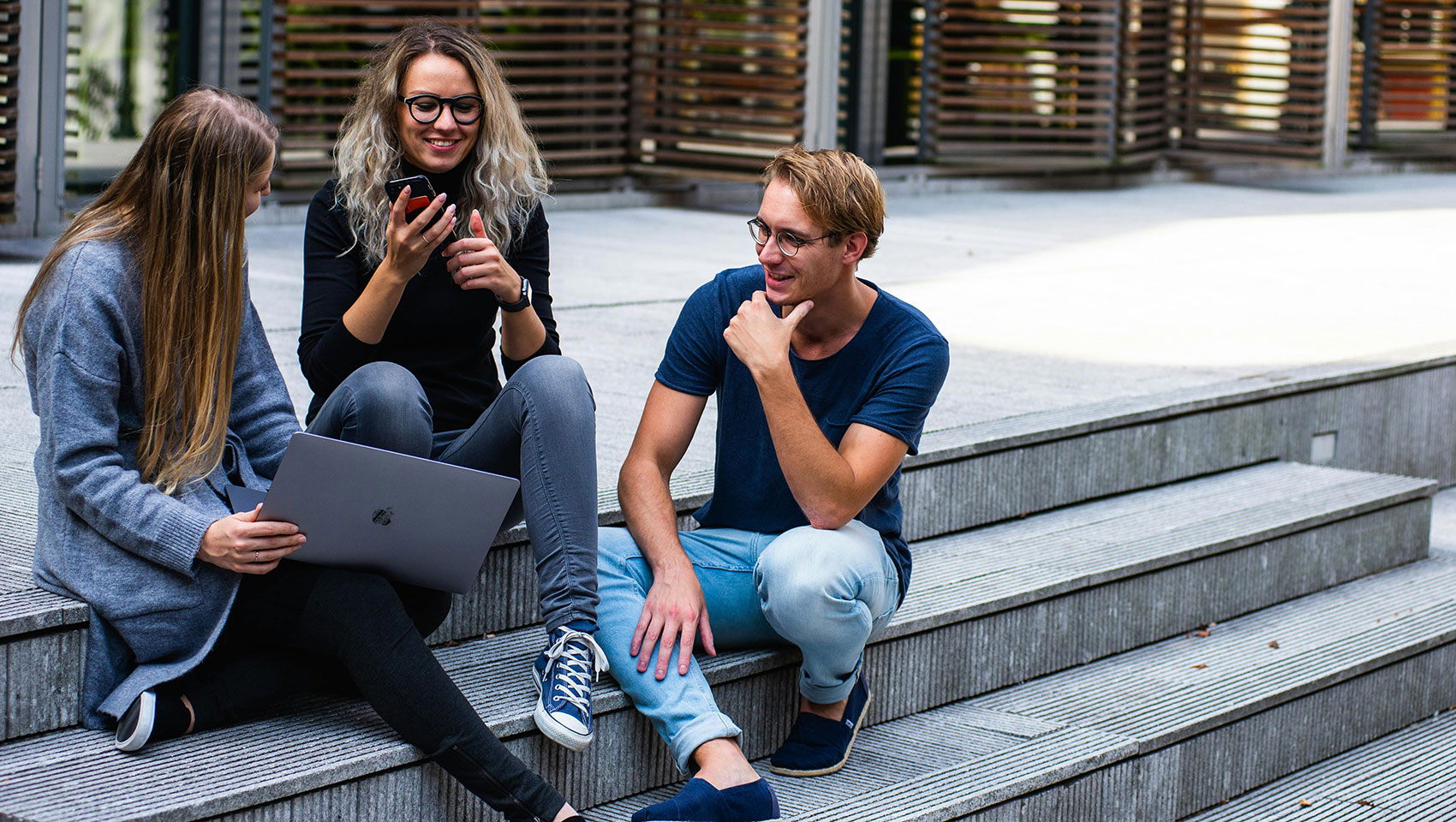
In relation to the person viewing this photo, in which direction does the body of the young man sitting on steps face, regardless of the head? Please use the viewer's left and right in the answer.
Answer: facing the viewer and to the left of the viewer

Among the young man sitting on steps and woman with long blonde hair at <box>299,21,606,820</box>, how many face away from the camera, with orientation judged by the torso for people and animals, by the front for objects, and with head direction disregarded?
0

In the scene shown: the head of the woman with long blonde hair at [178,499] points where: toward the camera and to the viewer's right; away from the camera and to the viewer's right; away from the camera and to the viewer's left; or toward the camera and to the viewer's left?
away from the camera and to the viewer's right

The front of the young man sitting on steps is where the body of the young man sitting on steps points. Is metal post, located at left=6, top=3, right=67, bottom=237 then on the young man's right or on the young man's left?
on the young man's right

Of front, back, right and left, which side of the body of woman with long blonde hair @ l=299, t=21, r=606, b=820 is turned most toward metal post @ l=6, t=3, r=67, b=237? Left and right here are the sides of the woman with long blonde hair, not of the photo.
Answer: back

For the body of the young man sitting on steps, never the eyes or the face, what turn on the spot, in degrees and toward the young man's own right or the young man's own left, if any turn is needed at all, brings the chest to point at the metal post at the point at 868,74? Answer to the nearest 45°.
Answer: approximately 135° to the young man's own right

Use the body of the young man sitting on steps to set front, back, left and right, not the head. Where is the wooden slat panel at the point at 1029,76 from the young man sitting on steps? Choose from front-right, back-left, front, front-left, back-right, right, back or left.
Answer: back-right

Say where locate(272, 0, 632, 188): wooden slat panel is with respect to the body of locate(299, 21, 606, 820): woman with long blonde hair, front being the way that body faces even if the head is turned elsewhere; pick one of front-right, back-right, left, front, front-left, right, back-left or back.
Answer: back

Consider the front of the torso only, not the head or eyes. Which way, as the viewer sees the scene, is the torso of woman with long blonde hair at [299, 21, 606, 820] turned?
toward the camera
